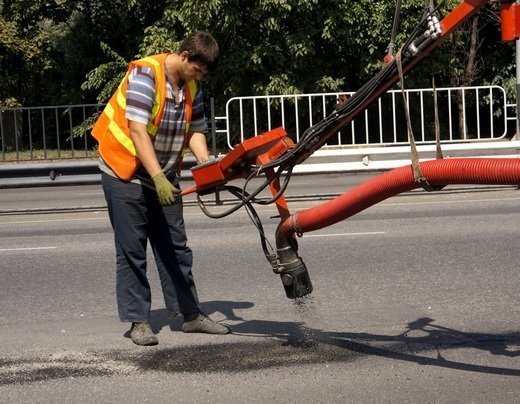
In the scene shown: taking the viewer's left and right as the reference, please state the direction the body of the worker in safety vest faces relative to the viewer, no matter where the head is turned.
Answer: facing the viewer and to the right of the viewer

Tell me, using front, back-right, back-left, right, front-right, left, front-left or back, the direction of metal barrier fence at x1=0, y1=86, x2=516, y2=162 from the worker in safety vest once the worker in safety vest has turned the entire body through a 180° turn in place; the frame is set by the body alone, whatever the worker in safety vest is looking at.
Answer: front-right

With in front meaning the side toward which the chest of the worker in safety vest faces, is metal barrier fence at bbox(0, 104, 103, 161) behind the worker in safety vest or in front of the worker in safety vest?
behind
